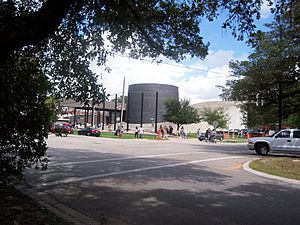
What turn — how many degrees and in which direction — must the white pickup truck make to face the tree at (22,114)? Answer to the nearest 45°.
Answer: approximately 90° to its left

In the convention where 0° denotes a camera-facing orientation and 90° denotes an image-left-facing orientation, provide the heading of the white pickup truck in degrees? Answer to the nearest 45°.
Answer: approximately 90°
